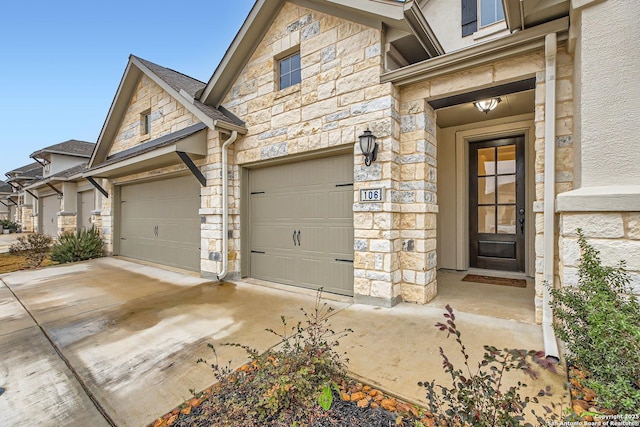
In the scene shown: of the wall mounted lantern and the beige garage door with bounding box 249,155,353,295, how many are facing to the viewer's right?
0

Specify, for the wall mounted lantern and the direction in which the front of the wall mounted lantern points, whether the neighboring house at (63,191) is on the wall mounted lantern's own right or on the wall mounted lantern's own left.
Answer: on the wall mounted lantern's own right

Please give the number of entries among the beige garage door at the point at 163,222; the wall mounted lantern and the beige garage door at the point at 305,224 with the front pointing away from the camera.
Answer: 0

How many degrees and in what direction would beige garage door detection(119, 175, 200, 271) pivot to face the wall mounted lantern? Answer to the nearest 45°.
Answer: approximately 90° to its left

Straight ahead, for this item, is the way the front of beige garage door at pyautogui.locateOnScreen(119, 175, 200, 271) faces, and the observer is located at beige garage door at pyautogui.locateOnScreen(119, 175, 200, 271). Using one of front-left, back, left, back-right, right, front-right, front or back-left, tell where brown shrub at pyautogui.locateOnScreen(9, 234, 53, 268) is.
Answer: right

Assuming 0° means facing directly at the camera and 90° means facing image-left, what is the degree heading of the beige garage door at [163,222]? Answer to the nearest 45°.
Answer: approximately 45°

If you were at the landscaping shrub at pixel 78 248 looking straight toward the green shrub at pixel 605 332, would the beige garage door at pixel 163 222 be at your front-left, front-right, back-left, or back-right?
front-left

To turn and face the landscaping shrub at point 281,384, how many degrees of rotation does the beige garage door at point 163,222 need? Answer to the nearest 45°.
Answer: approximately 45° to its left

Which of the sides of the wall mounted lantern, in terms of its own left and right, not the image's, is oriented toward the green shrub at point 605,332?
left

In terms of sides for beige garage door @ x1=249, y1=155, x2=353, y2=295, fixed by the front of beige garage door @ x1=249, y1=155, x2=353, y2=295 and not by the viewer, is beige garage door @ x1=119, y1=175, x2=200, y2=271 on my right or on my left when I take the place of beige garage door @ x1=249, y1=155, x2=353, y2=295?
on my right

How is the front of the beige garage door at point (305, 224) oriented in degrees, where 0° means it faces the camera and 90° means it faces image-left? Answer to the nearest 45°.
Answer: approximately 45°

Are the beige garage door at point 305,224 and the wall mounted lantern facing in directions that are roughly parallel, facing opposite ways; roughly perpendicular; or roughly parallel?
roughly parallel

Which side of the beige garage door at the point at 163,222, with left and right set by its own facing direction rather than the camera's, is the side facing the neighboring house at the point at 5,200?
right

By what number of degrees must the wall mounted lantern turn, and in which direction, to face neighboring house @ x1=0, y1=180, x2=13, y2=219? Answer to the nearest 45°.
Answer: approximately 90° to its right

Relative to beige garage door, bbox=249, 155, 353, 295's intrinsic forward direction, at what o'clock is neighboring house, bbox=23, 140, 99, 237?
The neighboring house is roughly at 3 o'clock from the beige garage door.

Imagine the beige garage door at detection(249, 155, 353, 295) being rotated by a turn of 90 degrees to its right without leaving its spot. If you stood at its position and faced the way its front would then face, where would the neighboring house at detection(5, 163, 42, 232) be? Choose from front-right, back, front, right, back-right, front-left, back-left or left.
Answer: front

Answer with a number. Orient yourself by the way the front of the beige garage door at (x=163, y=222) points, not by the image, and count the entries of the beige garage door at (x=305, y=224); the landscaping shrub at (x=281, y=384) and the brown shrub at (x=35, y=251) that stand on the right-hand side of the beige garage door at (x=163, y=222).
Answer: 1

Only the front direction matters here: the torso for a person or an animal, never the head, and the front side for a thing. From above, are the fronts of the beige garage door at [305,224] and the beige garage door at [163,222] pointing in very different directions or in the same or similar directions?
same or similar directions
